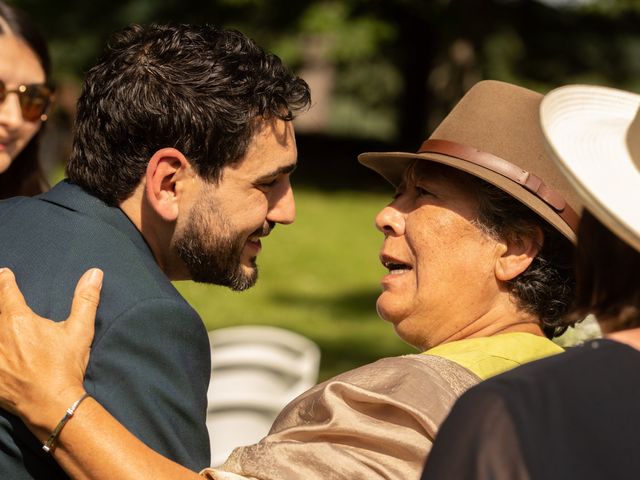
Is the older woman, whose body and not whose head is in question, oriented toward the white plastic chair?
no

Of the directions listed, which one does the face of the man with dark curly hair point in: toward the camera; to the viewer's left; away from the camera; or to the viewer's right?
to the viewer's right

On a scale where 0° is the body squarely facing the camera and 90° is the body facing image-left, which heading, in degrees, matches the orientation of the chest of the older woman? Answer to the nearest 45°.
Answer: approximately 90°

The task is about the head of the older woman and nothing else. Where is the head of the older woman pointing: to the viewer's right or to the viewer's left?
to the viewer's left

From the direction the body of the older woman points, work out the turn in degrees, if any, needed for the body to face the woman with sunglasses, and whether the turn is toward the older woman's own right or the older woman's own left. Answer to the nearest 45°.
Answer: approximately 45° to the older woman's own right

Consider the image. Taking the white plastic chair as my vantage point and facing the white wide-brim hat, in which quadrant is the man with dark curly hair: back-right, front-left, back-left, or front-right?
front-right
